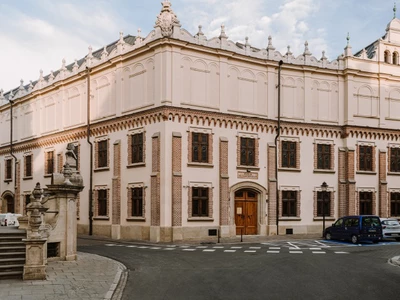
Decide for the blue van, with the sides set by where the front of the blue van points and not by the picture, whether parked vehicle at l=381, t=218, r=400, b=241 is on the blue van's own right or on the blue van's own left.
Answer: on the blue van's own right

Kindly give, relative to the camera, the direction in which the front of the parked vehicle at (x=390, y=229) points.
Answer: facing away from the viewer and to the left of the viewer

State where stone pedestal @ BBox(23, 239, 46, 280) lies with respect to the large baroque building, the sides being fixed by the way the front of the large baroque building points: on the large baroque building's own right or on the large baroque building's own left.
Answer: on the large baroque building's own right

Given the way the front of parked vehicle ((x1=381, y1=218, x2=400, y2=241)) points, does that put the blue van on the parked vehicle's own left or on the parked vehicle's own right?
on the parked vehicle's own left

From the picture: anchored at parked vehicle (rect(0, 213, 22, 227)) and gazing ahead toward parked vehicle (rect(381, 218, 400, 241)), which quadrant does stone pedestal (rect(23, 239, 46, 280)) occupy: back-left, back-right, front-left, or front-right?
front-right

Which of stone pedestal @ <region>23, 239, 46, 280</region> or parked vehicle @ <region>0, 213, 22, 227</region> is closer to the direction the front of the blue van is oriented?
the parked vehicle

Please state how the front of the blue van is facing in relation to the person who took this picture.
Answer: facing away from the viewer and to the left of the viewer

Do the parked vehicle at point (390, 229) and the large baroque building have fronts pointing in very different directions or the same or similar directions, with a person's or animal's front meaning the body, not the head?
very different directions

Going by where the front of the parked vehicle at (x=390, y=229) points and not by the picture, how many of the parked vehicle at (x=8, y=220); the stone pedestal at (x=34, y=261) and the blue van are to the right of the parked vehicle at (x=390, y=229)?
0

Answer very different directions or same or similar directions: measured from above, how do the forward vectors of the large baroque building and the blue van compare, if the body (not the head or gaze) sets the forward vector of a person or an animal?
very different directions

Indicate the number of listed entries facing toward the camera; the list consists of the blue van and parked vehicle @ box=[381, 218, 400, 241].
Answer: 0
